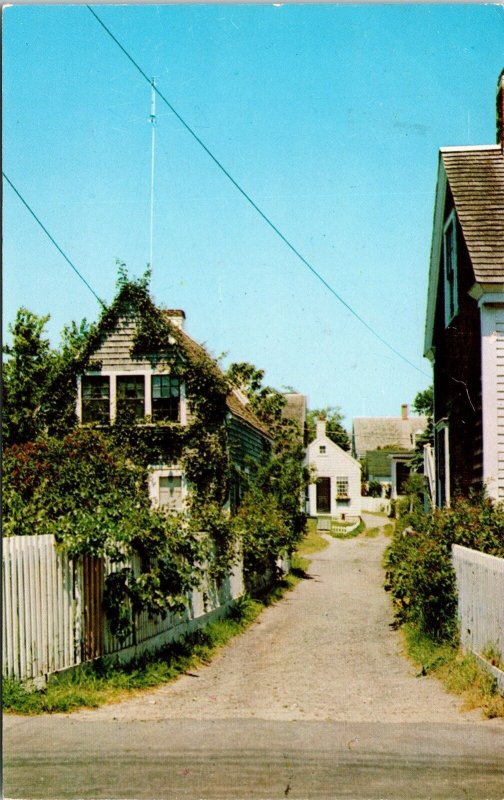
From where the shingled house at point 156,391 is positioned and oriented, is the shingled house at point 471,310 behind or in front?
in front

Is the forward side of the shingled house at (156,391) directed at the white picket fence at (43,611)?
yes

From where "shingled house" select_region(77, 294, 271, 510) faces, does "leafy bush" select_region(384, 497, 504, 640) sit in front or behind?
in front

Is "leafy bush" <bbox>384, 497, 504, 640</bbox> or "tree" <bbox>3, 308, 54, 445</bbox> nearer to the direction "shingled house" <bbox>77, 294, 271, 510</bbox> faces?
the leafy bush

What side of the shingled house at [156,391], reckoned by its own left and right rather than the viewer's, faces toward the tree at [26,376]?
right
